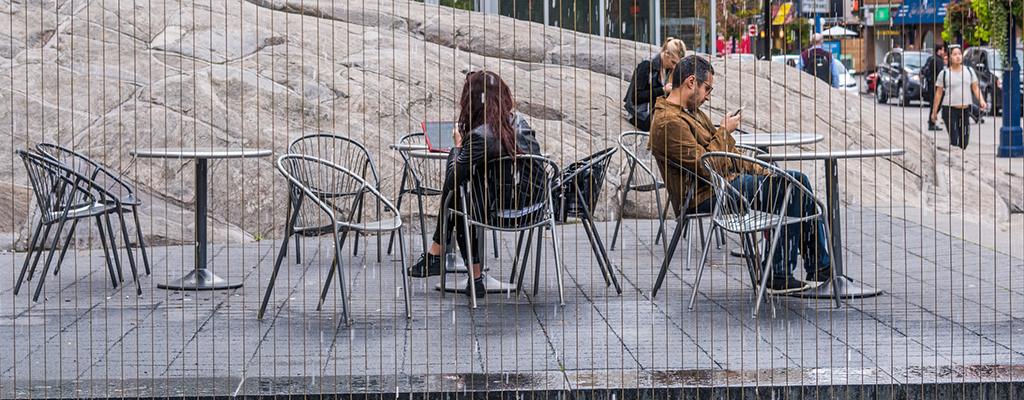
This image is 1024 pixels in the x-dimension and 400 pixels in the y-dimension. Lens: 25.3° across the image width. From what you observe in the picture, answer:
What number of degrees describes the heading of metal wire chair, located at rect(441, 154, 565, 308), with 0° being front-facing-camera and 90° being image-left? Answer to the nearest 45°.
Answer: approximately 135°

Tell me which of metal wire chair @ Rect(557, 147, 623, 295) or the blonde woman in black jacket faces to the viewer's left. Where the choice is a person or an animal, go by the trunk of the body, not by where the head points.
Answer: the metal wire chair

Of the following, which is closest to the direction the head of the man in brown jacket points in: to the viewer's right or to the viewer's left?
to the viewer's right

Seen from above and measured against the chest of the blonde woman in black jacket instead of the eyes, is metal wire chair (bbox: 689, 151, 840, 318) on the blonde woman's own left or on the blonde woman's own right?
on the blonde woman's own right

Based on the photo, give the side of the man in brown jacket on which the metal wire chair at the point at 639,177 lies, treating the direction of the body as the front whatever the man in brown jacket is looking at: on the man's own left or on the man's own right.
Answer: on the man's own left

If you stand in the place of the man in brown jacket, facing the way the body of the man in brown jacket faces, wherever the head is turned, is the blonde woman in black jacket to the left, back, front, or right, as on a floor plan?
left

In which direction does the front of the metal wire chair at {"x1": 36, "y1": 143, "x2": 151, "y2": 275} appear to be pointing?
to the viewer's right

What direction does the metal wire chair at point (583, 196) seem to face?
to the viewer's left

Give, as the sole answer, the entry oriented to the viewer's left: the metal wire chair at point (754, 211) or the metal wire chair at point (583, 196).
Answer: the metal wire chair at point (583, 196)

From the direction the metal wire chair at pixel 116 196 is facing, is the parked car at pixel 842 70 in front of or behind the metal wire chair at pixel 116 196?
in front

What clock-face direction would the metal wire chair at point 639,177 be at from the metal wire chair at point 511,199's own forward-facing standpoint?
the metal wire chair at point 639,177 is roughly at 2 o'clock from the metal wire chair at point 511,199.
